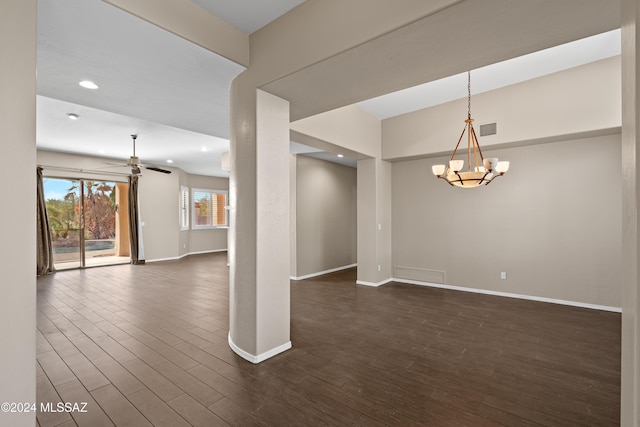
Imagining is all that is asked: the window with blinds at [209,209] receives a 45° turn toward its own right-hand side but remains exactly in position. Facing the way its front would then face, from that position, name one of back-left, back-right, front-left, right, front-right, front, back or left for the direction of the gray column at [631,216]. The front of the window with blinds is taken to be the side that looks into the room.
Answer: front-left

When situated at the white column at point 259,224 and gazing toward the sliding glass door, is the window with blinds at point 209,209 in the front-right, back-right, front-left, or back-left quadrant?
front-right

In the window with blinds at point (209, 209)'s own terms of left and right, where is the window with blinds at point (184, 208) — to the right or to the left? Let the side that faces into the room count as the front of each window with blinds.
on its right

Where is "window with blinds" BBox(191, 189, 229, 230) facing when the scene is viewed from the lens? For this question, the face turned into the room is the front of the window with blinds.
facing the viewer

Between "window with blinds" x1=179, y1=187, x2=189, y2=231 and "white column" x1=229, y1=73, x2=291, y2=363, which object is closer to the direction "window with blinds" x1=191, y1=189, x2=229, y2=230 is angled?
the white column

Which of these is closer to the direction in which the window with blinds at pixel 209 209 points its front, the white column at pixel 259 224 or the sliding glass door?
the white column

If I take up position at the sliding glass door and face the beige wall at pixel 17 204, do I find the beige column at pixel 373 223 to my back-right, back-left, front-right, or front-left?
front-left

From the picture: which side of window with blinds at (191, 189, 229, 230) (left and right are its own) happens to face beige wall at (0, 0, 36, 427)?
front

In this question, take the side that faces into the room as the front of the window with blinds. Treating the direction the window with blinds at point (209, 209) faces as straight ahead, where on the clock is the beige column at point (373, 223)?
The beige column is roughly at 11 o'clock from the window with blinds.

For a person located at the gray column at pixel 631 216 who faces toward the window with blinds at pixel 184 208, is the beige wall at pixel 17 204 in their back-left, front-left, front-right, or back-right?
front-left

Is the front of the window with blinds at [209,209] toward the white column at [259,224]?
yes

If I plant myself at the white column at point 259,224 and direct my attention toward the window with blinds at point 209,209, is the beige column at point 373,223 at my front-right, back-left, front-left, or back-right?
front-right

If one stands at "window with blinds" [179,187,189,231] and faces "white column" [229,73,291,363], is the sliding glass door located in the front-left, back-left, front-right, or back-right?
front-right

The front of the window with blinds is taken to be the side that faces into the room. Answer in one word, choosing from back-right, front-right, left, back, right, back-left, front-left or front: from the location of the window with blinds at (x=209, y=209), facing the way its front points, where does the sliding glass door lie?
front-right
